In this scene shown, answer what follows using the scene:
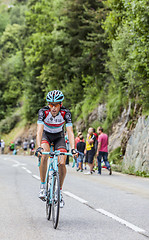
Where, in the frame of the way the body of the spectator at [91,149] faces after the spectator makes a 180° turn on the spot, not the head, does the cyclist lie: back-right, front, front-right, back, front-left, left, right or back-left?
back-right

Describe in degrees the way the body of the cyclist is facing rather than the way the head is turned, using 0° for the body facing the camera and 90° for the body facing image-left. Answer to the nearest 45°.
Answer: approximately 0°

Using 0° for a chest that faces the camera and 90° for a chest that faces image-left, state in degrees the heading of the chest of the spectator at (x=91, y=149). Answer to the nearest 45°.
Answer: approximately 45°

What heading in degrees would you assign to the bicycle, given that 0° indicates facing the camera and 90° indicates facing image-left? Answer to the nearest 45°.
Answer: approximately 0°

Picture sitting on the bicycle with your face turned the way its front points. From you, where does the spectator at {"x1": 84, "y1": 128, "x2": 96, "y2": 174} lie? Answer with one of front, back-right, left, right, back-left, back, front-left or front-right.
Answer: back

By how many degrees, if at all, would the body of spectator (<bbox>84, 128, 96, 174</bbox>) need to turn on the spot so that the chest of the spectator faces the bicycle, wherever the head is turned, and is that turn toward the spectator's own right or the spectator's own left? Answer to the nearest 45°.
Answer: approximately 45° to the spectator's own left
